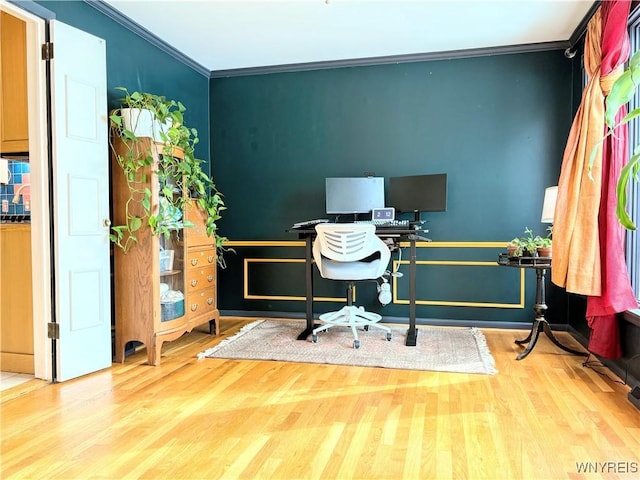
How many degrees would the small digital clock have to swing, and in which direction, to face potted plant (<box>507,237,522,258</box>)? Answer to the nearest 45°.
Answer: approximately 45° to its left

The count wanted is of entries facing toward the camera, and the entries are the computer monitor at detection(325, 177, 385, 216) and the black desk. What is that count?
2

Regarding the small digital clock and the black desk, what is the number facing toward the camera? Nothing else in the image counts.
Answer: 2

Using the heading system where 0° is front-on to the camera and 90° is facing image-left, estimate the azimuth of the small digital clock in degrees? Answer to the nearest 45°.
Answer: approximately 0°

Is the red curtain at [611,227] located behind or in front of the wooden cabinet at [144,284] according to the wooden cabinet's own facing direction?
in front

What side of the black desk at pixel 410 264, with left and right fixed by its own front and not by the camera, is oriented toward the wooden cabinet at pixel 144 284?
right

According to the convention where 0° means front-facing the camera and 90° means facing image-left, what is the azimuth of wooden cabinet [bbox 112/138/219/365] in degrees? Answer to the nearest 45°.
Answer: approximately 315°

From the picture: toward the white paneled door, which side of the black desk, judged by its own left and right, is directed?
right

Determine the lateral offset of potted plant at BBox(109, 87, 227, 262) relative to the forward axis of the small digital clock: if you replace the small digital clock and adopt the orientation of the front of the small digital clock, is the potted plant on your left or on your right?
on your right
